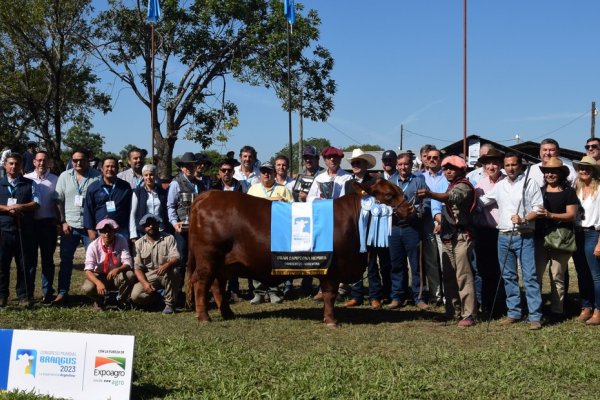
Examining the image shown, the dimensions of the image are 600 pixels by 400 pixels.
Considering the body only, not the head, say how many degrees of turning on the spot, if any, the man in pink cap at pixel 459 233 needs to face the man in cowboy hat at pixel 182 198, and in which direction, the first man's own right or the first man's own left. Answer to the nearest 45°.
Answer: approximately 45° to the first man's own right

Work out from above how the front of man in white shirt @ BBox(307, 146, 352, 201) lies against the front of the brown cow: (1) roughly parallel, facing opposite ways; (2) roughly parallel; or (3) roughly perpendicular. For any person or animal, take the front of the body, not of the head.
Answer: roughly perpendicular

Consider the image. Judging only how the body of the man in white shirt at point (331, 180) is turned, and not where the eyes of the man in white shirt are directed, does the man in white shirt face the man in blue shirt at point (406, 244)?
no

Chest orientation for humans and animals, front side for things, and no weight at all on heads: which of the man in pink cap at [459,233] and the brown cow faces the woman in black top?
the brown cow

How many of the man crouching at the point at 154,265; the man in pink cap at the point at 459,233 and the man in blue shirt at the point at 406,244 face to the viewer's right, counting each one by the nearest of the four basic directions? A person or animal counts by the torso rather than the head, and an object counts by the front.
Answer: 0

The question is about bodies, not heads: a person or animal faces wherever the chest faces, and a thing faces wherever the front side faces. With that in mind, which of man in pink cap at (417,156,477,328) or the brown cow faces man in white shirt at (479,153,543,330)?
the brown cow

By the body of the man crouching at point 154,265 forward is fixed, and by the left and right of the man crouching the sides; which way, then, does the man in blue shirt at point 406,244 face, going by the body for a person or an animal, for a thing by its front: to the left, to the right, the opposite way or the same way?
the same way

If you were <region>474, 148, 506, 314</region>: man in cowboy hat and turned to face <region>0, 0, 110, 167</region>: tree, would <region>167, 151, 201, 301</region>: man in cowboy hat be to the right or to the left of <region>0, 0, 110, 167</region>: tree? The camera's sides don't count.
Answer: left

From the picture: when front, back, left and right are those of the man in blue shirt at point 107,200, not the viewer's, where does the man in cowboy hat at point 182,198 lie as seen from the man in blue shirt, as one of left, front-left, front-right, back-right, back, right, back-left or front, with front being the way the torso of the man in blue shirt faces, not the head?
left

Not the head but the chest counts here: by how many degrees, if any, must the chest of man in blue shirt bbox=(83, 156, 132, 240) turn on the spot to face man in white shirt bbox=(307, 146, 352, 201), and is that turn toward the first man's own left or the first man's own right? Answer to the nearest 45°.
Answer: approximately 90° to the first man's own left

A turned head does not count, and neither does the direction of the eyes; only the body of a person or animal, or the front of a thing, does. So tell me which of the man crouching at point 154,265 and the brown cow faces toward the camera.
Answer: the man crouching

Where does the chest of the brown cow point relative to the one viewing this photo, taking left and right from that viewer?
facing to the right of the viewer

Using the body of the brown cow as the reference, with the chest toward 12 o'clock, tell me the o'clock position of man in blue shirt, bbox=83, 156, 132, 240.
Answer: The man in blue shirt is roughly at 7 o'clock from the brown cow.

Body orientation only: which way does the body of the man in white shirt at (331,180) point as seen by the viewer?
toward the camera

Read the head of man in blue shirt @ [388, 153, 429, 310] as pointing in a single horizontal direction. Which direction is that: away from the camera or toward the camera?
toward the camera

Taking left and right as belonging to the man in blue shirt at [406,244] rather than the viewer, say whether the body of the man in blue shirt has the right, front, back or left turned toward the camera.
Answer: front

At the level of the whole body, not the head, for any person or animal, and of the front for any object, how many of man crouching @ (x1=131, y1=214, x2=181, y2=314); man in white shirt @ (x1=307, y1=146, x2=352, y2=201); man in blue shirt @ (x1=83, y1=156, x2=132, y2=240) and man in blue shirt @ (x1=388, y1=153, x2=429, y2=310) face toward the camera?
4

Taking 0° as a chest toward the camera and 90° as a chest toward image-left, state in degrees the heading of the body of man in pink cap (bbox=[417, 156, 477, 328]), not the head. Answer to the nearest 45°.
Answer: approximately 45°

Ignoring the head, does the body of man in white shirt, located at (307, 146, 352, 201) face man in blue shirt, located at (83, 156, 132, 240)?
no

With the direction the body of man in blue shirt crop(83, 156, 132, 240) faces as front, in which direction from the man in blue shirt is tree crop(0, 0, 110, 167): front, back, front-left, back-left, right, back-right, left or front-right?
back

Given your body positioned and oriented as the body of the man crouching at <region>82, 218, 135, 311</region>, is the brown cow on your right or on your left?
on your left

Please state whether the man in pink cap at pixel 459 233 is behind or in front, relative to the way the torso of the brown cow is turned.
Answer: in front

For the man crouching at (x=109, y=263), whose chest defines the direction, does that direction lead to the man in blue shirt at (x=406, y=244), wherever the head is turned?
no
